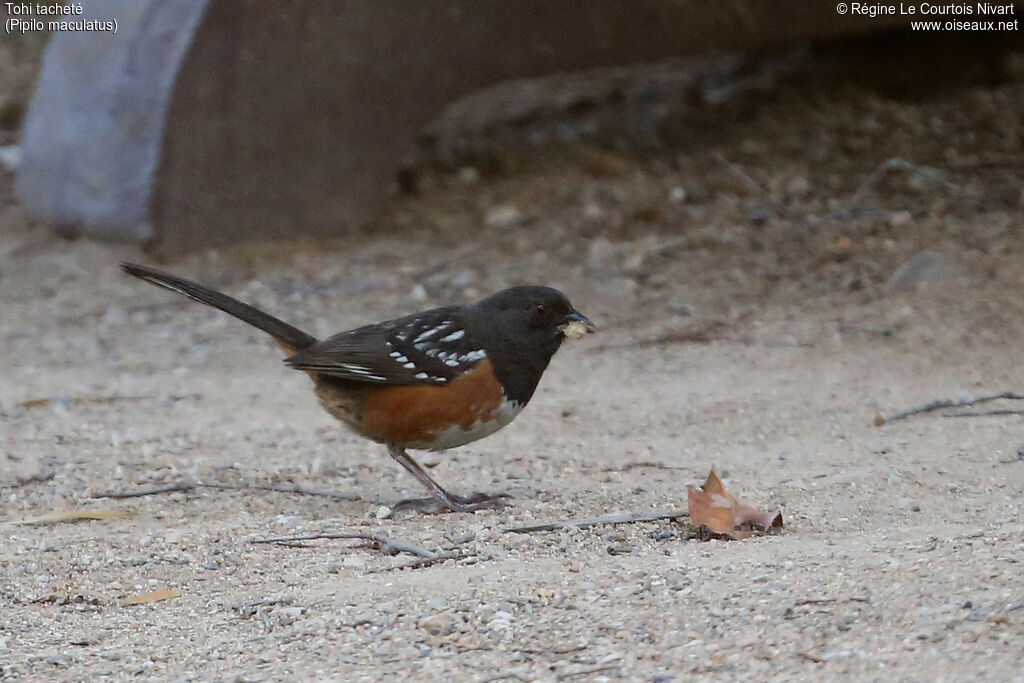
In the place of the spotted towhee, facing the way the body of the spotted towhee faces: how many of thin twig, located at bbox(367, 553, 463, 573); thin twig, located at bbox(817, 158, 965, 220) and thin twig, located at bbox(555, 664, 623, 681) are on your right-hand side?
2

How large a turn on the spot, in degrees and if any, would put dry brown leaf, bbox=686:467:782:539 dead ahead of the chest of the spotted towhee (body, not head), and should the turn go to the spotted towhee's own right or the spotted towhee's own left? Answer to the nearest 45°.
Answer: approximately 45° to the spotted towhee's own right

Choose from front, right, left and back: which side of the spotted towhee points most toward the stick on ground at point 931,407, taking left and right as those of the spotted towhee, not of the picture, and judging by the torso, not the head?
front

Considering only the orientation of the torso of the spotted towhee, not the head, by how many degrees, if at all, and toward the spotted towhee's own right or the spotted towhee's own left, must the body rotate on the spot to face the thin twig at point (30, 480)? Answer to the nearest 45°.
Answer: approximately 180°

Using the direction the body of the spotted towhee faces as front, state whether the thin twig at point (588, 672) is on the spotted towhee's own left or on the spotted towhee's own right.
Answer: on the spotted towhee's own right

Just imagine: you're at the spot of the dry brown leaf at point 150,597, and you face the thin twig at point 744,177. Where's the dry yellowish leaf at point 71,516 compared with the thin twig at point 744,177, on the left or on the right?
left

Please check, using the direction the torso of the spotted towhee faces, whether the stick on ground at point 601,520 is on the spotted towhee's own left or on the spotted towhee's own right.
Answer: on the spotted towhee's own right

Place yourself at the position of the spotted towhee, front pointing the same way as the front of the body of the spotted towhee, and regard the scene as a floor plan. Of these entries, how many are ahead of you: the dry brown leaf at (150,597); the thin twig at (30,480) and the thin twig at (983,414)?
1

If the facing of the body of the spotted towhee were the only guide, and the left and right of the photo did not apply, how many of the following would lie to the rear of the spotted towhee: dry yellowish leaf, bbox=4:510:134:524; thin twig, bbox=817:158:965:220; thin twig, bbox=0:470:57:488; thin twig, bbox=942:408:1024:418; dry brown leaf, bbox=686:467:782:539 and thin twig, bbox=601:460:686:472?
2

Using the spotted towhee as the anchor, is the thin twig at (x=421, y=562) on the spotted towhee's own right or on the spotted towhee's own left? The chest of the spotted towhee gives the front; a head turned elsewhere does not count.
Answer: on the spotted towhee's own right

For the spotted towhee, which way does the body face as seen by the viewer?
to the viewer's right
